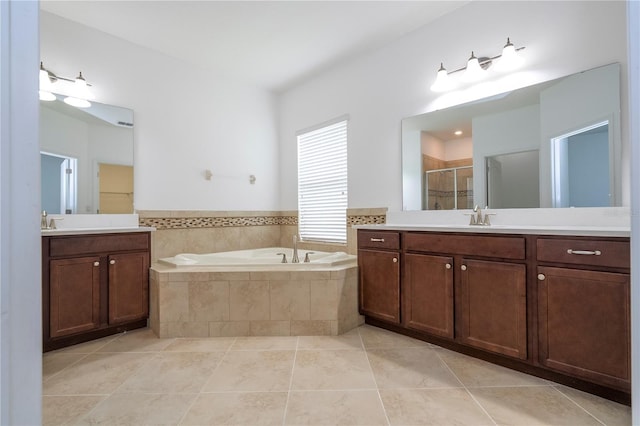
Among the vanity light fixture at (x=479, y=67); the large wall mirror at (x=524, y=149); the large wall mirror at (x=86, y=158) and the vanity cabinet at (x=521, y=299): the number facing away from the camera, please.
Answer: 0

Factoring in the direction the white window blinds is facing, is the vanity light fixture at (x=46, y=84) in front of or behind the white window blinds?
in front

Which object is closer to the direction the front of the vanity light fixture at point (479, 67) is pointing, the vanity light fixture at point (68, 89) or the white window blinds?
the vanity light fixture

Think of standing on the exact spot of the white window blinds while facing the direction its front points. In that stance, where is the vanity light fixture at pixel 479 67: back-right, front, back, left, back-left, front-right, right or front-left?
left

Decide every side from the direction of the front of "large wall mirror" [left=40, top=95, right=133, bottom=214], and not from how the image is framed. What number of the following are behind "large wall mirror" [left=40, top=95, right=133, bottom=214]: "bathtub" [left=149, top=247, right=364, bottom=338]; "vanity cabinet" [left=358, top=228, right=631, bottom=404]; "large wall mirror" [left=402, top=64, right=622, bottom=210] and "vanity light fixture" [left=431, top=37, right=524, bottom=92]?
0

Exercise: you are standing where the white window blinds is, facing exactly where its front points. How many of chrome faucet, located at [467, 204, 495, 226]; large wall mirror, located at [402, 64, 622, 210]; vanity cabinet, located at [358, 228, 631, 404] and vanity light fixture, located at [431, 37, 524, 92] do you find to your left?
4

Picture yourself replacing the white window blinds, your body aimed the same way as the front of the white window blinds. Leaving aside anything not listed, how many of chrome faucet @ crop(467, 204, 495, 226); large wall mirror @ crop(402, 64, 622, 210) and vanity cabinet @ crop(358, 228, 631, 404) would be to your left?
3

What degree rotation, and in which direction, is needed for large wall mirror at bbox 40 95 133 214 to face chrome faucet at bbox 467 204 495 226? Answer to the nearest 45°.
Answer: approximately 45° to its left

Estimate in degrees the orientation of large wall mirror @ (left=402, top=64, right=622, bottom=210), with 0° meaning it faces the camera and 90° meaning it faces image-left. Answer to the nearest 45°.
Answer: approximately 45°

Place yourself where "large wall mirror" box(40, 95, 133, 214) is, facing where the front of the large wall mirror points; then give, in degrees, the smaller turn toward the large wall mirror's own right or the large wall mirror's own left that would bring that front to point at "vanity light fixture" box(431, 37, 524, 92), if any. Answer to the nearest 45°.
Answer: approximately 45° to the large wall mirror's own left

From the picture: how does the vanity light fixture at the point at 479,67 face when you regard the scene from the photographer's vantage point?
facing the viewer and to the left of the viewer

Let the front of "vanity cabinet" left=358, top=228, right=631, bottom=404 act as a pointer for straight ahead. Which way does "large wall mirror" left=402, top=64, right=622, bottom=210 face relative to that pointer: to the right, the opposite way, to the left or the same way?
the same way
